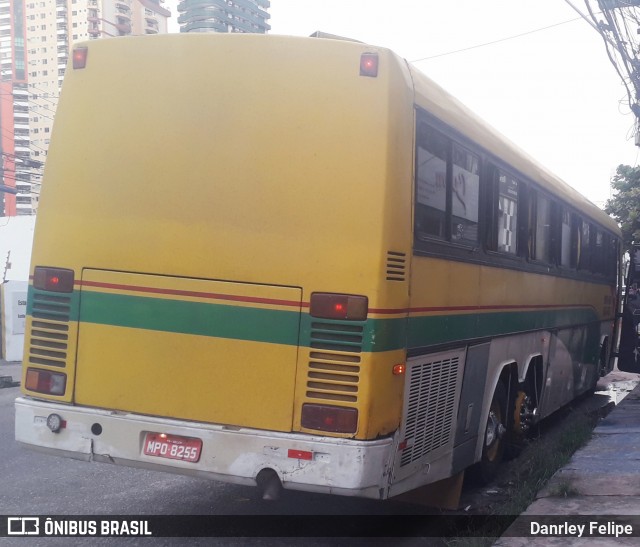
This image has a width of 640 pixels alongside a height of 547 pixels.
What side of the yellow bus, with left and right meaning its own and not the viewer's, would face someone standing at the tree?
front

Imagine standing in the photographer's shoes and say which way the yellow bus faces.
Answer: facing away from the viewer and to the right of the viewer
